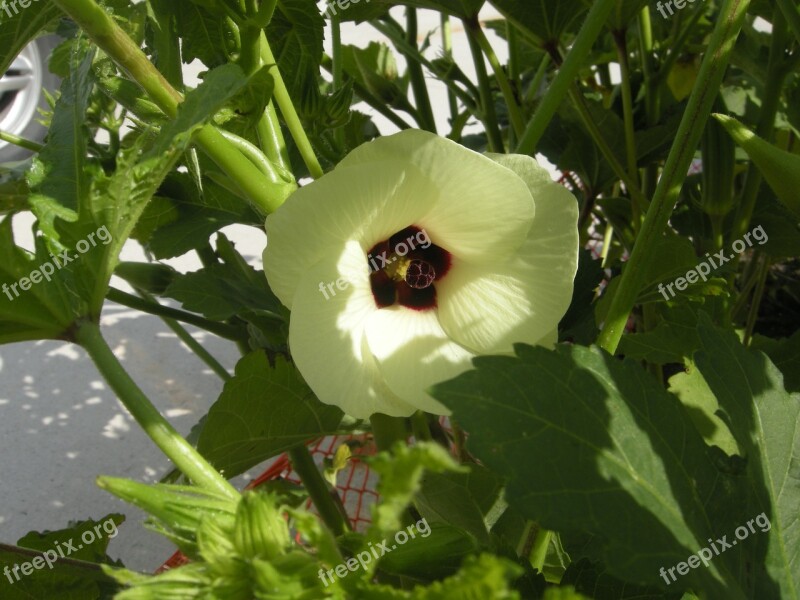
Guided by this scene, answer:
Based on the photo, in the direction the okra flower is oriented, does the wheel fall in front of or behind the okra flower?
behind

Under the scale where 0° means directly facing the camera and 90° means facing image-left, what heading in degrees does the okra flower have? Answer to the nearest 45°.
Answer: approximately 0°
